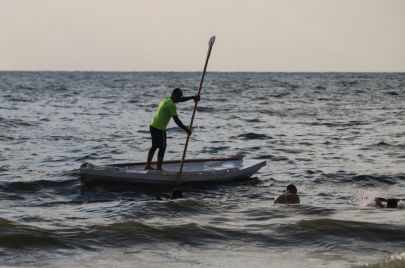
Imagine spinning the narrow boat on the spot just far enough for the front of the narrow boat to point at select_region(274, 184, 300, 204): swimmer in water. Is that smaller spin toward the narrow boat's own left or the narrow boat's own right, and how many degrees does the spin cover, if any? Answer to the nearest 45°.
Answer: approximately 45° to the narrow boat's own right

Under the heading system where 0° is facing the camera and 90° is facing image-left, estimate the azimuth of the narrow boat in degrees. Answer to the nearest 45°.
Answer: approximately 270°

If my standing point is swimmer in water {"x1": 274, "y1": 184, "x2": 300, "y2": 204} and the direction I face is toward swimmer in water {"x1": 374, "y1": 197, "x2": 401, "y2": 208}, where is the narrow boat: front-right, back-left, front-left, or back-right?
back-left

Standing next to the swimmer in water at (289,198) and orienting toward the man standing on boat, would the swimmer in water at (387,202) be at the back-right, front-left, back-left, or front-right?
back-right

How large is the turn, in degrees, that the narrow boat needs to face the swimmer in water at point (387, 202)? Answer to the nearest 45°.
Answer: approximately 45° to its right
